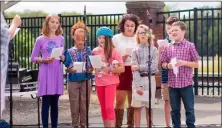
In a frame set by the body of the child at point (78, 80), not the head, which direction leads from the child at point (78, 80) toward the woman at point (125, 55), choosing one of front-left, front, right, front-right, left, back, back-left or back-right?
left

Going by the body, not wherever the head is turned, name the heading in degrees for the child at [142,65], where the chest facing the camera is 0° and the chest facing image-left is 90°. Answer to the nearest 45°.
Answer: approximately 45°

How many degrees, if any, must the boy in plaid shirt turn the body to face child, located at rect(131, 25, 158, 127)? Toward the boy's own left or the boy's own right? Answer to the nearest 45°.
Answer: approximately 45° to the boy's own right

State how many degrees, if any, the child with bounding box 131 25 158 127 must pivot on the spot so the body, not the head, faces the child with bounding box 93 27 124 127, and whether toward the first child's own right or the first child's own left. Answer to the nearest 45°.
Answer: approximately 45° to the first child's own right

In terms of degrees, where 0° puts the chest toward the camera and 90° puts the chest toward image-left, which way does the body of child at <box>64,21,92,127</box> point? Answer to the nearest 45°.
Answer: approximately 0°

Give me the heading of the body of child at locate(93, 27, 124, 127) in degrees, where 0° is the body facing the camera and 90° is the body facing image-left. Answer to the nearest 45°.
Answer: approximately 45°

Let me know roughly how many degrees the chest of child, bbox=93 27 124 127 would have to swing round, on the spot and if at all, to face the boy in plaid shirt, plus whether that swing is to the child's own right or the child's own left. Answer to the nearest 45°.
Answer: approximately 135° to the child's own left

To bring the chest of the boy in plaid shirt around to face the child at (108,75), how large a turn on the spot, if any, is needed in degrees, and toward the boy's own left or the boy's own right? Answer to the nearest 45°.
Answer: approximately 45° to the boy's own right
